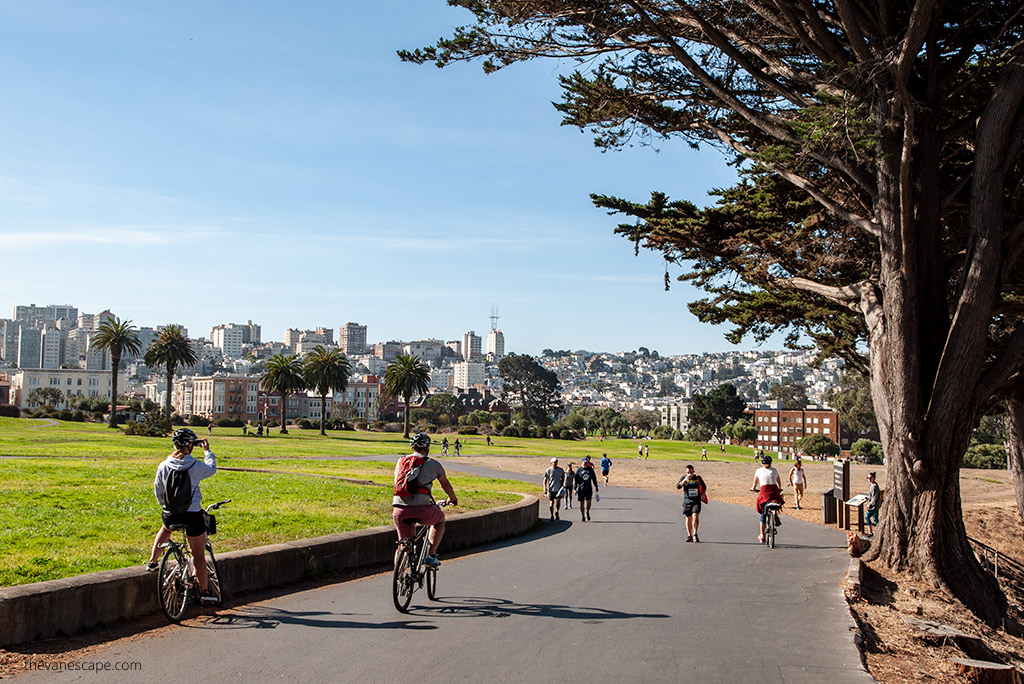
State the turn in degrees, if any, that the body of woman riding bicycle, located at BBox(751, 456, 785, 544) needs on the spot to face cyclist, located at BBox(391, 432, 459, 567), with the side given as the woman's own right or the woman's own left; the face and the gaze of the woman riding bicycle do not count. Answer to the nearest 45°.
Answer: approximately 180°

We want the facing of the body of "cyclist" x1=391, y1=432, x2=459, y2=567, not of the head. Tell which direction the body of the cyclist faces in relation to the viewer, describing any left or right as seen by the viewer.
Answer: facing away from the viewer and to the right of the viewer

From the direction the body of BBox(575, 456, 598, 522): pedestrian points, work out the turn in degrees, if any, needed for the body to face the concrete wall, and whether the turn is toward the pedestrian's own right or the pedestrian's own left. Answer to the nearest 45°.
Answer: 0° — they already face it

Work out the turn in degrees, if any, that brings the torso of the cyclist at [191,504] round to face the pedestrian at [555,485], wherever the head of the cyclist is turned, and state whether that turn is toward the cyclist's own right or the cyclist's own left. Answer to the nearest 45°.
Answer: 0° — they already face them

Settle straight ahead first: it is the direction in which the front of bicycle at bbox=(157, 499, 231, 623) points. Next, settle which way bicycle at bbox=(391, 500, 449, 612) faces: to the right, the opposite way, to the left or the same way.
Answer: the same way

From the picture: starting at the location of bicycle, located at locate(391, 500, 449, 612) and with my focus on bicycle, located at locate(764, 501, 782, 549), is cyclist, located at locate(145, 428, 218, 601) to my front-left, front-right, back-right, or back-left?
back-left

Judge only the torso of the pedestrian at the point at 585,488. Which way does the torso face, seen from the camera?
toward the camera

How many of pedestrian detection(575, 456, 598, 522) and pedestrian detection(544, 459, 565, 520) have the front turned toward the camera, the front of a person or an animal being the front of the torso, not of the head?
2

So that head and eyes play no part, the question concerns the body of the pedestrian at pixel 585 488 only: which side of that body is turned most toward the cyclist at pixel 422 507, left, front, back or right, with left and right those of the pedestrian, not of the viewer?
front

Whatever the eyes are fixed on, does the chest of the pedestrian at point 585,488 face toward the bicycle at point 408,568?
yes

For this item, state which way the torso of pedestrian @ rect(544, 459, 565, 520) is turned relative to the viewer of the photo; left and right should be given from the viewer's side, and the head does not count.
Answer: facing the viewer

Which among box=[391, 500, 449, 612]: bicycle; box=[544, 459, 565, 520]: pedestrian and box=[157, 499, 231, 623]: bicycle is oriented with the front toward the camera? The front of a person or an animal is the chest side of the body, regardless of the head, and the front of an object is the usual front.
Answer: the pedestrian

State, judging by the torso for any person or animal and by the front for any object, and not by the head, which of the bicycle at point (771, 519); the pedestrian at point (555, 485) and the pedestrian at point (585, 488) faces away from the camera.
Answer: the bicycle

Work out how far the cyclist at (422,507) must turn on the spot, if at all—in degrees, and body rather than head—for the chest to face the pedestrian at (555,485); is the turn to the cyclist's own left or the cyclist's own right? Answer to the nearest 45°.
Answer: approximately 45° to the cyclist's own left

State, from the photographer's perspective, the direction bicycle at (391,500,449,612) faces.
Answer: facing away from the viewer and to the right of the viewer
